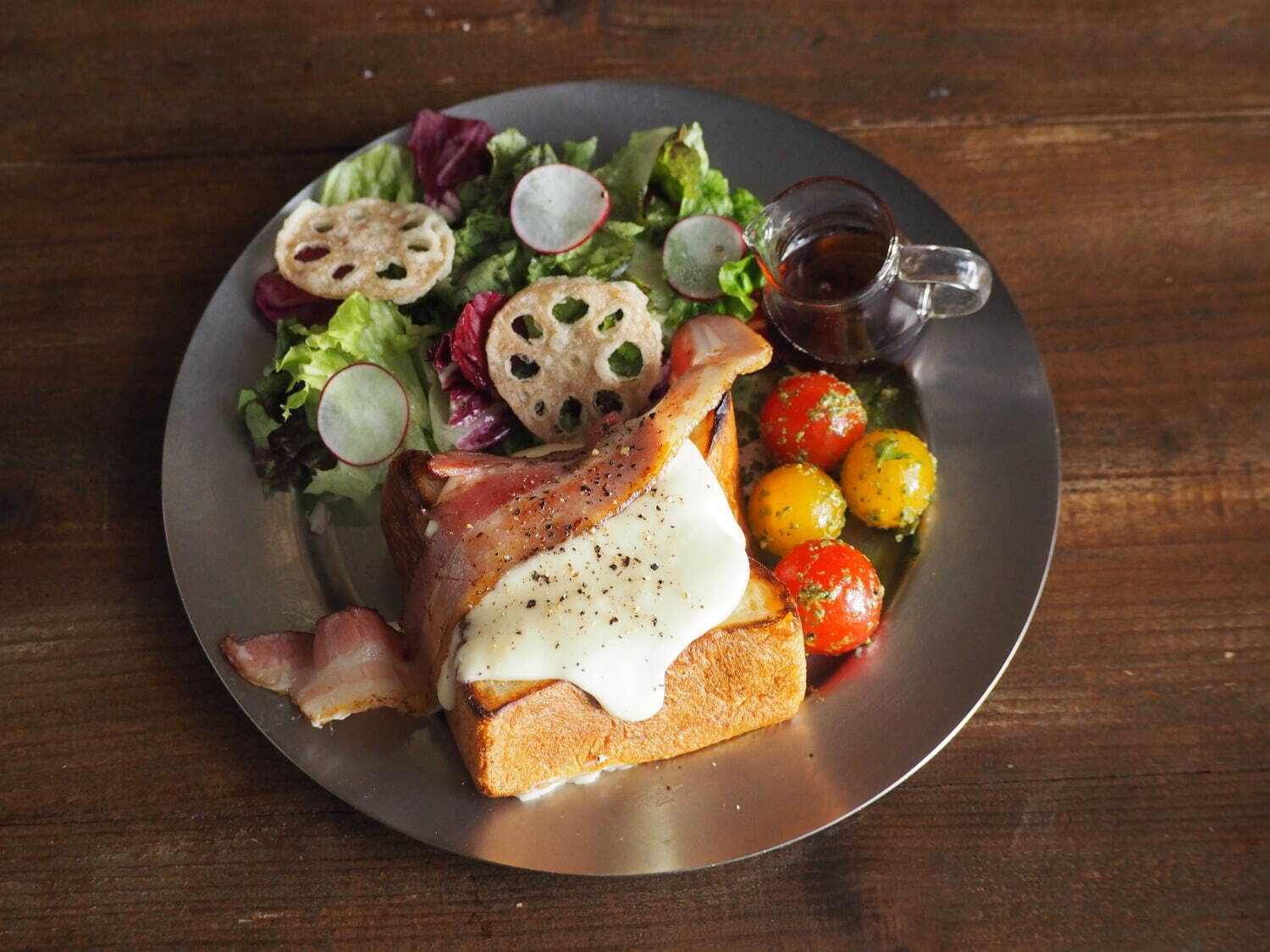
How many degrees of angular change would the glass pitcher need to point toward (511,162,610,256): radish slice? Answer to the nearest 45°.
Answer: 0° — it already faces it

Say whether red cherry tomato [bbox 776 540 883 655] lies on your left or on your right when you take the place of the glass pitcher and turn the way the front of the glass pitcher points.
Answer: on your left

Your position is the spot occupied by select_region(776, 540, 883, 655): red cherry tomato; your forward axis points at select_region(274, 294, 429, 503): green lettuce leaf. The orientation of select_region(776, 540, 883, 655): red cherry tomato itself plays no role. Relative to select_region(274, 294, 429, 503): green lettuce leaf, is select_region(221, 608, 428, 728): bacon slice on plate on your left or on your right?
left

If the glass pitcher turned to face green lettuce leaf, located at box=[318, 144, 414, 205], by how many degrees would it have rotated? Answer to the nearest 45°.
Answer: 0° — it already faces it

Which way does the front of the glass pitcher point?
to the viewer's left

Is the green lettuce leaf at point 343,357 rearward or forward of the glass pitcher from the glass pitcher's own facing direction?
forward

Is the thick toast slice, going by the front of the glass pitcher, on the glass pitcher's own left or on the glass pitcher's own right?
on the glass pitcher's own left
